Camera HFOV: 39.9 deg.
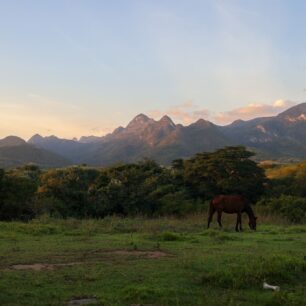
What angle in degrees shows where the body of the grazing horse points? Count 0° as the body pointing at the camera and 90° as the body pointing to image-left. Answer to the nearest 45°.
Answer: approximately 270°
